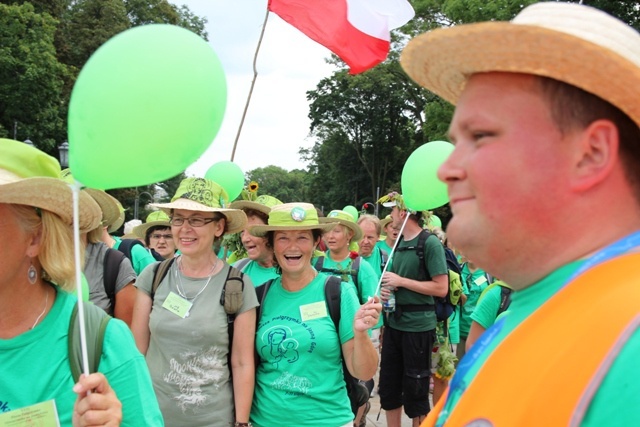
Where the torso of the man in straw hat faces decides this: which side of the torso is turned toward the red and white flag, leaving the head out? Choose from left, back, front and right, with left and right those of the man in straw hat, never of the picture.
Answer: right

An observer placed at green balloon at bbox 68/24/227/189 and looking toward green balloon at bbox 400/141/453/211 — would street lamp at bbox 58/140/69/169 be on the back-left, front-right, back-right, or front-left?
front-left

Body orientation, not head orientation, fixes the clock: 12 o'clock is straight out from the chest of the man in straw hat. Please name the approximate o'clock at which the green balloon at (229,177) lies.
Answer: The green balloon is roughly at 2 o'clock from the man in straw hat.

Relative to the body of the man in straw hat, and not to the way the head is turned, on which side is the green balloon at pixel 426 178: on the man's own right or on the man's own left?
on the man's own right

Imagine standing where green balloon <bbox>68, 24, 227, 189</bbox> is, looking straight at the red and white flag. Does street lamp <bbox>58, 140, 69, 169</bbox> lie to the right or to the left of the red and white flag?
left

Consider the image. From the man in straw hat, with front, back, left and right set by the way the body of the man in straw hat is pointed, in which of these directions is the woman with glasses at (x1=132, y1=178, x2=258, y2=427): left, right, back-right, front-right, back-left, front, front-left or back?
front-right

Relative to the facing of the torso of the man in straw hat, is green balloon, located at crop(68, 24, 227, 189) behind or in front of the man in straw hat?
in front

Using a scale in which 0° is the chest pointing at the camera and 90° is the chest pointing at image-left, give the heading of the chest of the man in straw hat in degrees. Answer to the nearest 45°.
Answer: approximately 90°
